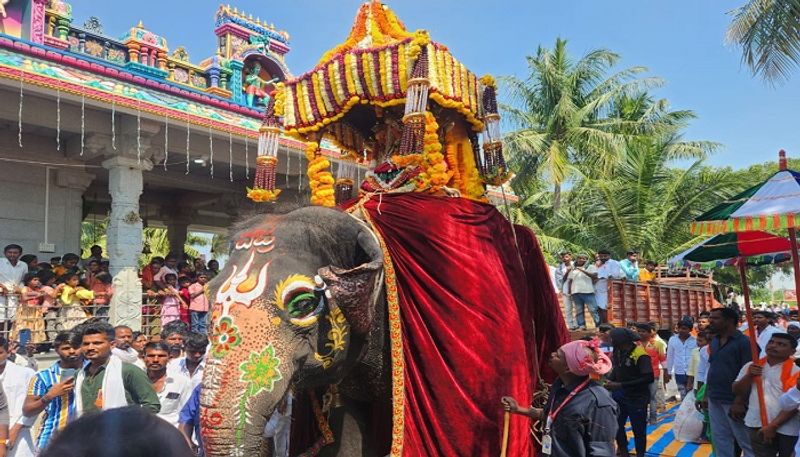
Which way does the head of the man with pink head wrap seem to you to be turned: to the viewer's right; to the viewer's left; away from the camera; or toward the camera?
to the viewer's left

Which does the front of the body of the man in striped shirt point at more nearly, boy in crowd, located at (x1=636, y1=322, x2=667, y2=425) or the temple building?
the boy in crowd

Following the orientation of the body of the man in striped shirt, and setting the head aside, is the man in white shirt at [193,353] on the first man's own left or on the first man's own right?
on the first man's own left

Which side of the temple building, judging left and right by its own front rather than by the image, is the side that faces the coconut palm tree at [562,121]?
left

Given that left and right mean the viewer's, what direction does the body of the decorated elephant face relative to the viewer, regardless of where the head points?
facing the viewer and to the left of the viewer

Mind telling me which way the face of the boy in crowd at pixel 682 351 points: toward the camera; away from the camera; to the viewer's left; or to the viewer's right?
toward the camera

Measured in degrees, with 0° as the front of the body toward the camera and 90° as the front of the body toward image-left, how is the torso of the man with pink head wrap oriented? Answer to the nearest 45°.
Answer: approximately 90°

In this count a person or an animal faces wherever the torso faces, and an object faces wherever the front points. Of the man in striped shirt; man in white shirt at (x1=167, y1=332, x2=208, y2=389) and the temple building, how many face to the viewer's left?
0

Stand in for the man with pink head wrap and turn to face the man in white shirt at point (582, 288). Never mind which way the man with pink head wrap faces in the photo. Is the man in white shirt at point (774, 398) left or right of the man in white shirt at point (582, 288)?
right

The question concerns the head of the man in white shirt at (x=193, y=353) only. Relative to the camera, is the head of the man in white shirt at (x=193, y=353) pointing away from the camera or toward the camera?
toward the camera

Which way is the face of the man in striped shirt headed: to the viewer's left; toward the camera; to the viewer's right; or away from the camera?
toward the camera

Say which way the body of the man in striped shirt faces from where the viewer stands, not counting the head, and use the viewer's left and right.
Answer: facing the viewer and to the right of the viewer
